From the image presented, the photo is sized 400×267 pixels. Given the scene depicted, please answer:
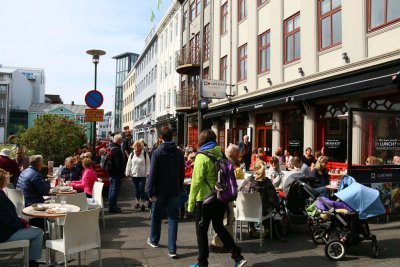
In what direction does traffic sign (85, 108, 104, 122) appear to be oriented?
toward the camera

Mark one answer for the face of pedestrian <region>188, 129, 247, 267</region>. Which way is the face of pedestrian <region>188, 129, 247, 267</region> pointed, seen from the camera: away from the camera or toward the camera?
away from the camera

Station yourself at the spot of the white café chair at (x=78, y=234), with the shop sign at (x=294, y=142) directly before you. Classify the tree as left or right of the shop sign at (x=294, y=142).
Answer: left

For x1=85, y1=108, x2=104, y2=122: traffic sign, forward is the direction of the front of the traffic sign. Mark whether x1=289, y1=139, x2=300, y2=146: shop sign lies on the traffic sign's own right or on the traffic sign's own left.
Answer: on the traffic sign's own left

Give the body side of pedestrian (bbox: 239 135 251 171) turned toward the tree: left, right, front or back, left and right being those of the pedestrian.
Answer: right

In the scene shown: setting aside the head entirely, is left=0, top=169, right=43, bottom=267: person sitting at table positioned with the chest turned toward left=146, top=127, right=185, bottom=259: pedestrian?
yes

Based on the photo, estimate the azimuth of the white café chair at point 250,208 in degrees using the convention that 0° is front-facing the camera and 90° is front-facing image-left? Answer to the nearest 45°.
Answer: approximately 225°

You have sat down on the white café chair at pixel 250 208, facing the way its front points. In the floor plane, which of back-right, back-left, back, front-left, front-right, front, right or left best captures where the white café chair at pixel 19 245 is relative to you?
back

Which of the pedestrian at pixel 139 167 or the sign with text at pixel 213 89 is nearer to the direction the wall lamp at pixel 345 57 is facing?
the pedestrian

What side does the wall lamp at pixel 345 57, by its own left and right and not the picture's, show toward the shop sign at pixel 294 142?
right

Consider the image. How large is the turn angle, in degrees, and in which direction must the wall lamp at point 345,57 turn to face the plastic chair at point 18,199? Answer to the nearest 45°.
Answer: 0° — it already faces it
